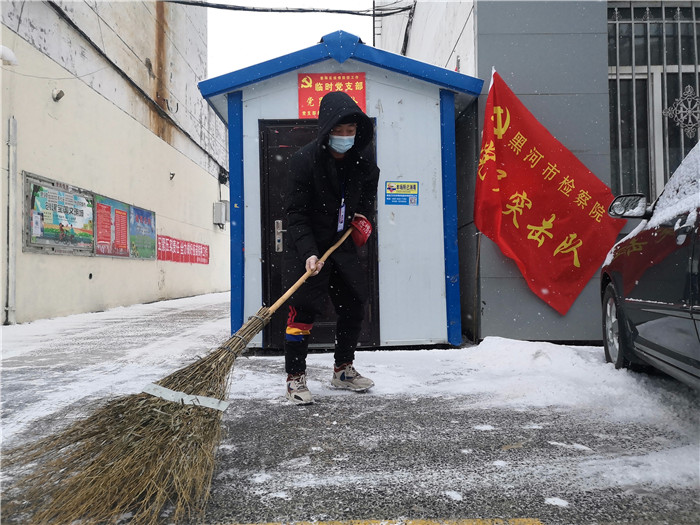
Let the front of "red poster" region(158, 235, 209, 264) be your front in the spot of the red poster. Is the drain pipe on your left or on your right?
on your right

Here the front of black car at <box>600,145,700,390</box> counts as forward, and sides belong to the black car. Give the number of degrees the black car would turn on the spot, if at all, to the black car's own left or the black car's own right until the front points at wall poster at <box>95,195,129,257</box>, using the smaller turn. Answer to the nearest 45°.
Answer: approximately 45° to the black car's own left

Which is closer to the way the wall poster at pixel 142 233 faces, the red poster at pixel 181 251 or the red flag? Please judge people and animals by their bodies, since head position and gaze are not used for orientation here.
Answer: the red flag

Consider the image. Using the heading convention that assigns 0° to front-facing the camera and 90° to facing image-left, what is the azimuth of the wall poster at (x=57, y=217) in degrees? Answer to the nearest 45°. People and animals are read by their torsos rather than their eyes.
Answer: approximately 315°

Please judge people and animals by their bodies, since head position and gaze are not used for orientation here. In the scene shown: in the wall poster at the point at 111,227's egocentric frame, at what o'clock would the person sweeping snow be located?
The person sweeping snow is roughly at 1 o'clock from the wall poster.

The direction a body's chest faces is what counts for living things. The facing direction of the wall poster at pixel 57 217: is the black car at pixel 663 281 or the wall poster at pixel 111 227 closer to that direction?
the black car

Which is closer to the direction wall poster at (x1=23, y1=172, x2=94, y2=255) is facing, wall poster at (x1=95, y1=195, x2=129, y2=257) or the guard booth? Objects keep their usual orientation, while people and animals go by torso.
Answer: the guard booth

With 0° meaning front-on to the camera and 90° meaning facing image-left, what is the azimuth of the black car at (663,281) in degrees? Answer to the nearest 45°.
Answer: approximately 135°

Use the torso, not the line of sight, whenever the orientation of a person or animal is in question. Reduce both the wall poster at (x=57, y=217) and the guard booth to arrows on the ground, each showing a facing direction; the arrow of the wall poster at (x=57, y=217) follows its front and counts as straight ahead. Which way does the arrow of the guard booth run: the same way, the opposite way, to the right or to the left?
to the right

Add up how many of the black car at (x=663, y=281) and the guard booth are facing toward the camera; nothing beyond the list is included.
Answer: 1

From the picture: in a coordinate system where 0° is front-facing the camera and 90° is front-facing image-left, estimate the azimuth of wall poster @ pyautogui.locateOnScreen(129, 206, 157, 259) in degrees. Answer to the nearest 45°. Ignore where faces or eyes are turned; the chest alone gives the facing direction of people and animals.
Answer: approximately 315°
